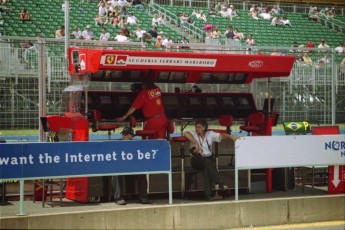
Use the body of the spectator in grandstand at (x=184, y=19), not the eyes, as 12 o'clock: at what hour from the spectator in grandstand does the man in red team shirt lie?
The man in red team shirt is roughly at 12 o'clock from the spectator in grandstand.

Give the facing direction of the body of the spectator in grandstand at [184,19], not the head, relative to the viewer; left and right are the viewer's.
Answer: facing the viewer

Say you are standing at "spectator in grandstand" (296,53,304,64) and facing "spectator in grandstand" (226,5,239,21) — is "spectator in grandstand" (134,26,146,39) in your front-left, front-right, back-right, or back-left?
front-left

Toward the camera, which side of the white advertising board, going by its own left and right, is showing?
front

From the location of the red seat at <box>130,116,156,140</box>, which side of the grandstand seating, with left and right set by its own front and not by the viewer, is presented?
front

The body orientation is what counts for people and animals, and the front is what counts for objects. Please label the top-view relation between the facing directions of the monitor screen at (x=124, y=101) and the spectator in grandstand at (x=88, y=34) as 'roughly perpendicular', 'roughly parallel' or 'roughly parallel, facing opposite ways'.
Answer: roughly parallel

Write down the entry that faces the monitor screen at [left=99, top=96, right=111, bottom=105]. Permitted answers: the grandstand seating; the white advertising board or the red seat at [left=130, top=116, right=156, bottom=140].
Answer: the grandstand seating

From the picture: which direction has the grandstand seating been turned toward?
toward the camera

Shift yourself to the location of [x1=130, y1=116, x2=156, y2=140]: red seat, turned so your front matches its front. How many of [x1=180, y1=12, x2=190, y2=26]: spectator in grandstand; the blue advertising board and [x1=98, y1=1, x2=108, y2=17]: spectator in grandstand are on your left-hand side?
2

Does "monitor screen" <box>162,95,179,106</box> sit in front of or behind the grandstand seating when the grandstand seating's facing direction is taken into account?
in front

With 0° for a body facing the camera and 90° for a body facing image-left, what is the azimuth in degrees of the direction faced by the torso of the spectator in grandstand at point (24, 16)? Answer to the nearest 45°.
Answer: approximately 0°

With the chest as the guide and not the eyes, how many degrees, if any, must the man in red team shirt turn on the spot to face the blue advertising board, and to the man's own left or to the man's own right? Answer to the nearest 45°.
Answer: approximately 90° to the man's own left

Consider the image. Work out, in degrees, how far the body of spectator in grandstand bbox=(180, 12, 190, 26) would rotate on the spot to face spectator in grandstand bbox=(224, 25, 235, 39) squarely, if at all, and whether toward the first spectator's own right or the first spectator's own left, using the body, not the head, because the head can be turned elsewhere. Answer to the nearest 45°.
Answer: approximately 45° to the first spectator's own left

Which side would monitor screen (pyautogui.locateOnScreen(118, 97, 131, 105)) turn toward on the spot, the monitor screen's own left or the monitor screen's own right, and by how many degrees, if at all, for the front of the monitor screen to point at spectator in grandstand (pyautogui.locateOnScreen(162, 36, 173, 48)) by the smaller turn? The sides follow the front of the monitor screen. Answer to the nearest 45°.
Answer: approximately 180°

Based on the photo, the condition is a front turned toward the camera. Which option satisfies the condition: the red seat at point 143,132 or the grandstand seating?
the grandstand seating
